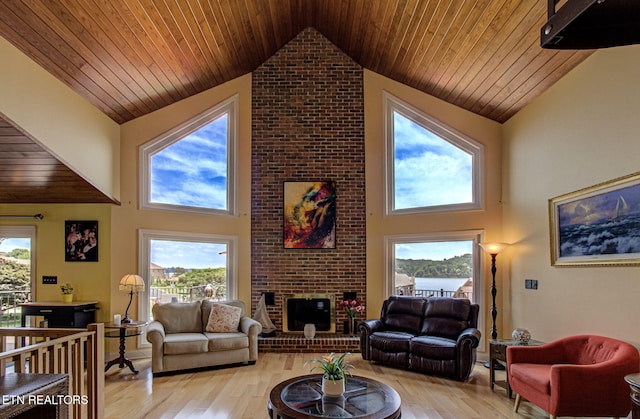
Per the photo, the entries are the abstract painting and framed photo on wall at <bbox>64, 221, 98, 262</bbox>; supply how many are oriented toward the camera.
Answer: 2

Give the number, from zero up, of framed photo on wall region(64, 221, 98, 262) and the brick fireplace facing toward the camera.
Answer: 2

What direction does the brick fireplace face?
toward the camera

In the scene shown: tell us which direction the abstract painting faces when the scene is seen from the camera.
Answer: facing the viewer

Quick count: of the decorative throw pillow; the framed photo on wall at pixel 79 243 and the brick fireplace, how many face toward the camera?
3

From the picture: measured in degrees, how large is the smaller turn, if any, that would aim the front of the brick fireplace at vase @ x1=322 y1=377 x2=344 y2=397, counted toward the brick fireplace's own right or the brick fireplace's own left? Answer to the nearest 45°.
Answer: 0° — it already faces it

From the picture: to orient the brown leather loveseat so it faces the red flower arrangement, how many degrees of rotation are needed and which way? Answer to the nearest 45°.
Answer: approximately 90° to its right

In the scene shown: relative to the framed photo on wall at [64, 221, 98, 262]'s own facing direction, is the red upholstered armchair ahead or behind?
ahead
